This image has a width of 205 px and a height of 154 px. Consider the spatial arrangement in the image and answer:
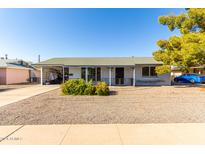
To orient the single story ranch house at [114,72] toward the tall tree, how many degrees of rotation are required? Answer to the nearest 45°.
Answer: approximately 45° to its left

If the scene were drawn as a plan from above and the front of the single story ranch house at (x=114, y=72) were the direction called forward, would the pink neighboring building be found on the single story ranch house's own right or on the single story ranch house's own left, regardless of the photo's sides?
on the single story ranch house's own right

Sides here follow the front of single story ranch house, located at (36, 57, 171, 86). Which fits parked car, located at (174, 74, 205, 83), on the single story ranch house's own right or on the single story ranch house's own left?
on the single story ranch house's own left

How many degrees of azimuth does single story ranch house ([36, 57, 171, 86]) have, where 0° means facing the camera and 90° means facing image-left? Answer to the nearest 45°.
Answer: approximately 0°

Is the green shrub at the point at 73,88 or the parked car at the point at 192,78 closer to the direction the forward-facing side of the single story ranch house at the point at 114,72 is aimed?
the green shrub
